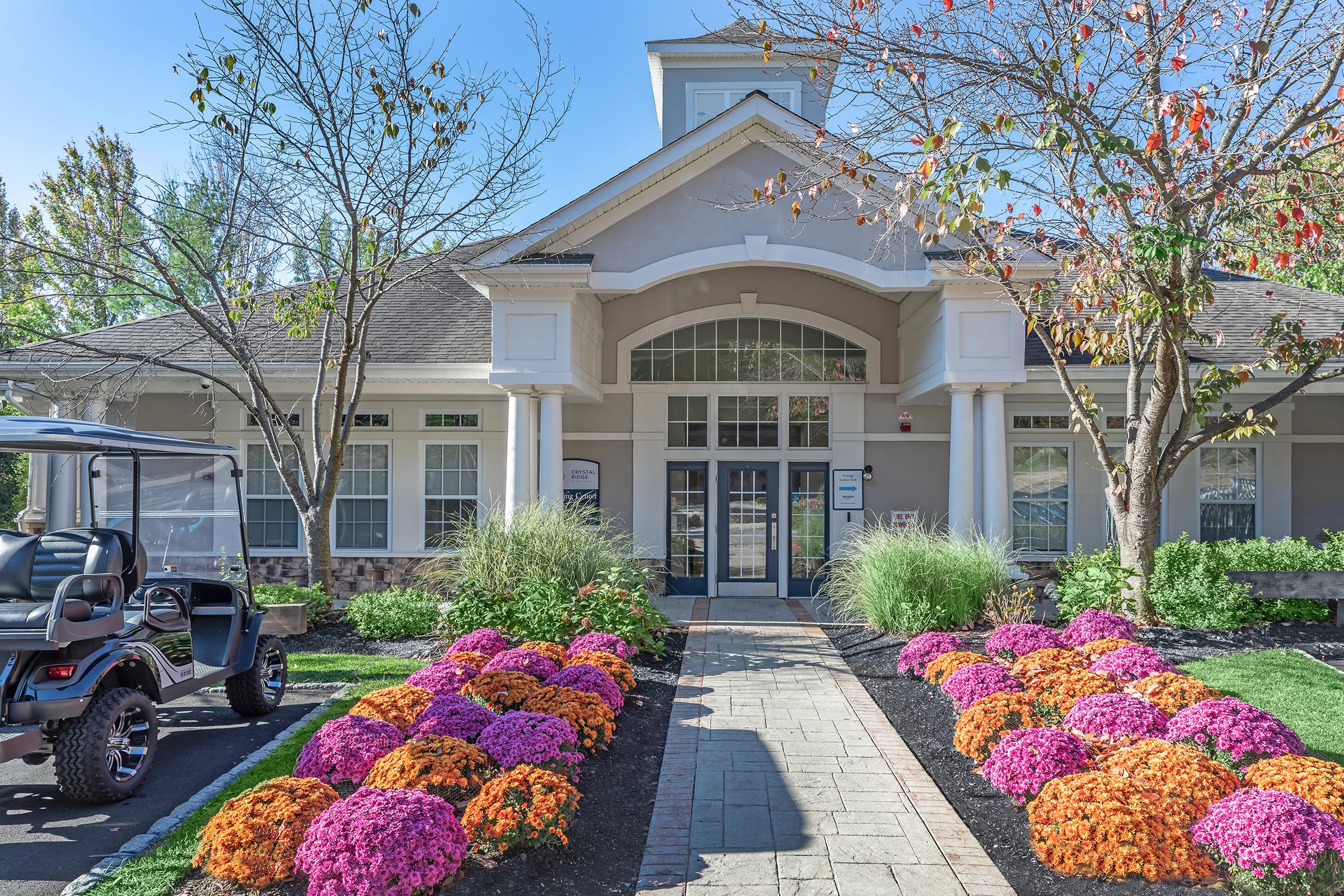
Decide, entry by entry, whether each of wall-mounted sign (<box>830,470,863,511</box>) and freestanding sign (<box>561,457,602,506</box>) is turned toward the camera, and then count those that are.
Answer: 2

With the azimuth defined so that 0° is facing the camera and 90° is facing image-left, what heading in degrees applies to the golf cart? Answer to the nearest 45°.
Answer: approximately 225°

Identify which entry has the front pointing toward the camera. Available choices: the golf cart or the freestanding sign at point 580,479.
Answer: the freestanding sign

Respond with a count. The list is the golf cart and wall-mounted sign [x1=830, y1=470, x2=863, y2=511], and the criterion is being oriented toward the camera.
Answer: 1

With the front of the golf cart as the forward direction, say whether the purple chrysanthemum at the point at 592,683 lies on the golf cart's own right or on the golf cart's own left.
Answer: on the golf cart's own right

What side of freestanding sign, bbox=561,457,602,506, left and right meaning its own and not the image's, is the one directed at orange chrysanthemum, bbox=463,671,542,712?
front

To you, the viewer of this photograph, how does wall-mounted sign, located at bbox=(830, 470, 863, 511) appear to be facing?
facing the viewer

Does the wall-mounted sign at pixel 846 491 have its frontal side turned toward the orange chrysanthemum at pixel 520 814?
yes

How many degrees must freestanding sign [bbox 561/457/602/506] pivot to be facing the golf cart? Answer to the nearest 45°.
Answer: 0° — it already faces it

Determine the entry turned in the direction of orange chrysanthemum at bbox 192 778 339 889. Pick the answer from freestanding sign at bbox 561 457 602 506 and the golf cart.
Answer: the freestanding sign

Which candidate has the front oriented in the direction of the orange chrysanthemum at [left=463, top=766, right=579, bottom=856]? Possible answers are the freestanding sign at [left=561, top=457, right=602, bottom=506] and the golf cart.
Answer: the freestanding sign

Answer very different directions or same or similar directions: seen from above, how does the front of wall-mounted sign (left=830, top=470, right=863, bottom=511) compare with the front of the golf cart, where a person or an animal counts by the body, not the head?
very different directions

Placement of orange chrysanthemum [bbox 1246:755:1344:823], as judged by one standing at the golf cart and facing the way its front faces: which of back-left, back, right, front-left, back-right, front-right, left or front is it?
right

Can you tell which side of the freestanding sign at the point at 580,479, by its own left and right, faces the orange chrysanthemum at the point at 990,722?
front
